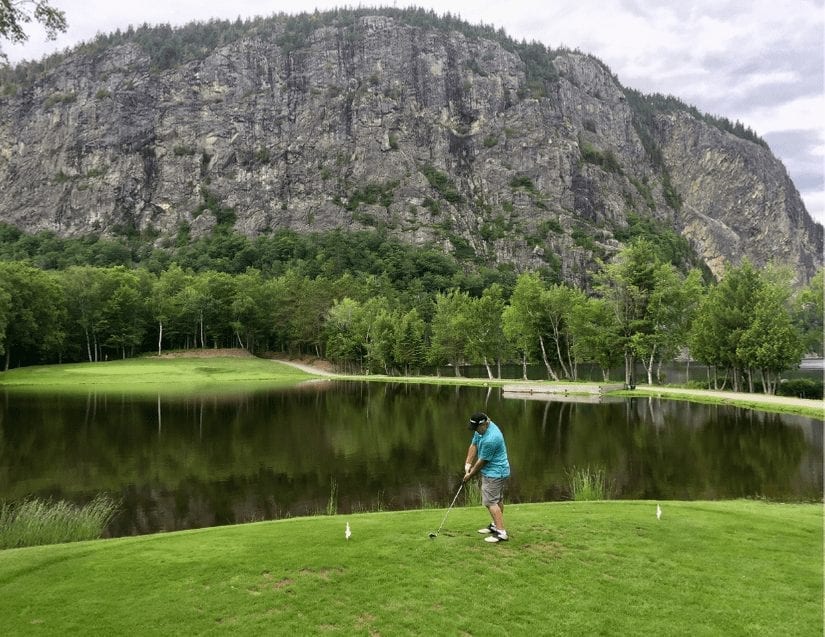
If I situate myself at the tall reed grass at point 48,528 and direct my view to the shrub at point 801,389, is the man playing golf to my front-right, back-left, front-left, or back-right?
front-right

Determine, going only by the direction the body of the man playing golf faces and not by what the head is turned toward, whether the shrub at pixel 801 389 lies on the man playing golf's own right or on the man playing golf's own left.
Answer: on the man playing golf's own right

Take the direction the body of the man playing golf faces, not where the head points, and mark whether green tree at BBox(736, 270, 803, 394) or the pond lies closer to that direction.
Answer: the pond

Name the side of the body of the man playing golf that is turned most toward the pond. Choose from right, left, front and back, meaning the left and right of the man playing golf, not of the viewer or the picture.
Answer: right

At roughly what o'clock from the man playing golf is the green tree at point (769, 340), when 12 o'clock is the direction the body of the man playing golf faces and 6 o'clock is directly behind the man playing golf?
The green tree is roughly at 4 o'clock from the man playing golf.

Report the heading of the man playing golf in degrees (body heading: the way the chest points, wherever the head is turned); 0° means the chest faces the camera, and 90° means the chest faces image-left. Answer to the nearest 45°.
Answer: approximately 90°

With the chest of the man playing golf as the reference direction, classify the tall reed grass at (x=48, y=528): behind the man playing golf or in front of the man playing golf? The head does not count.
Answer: in front
